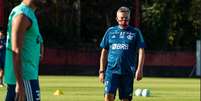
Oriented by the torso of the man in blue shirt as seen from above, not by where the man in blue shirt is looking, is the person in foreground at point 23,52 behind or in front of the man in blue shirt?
in front

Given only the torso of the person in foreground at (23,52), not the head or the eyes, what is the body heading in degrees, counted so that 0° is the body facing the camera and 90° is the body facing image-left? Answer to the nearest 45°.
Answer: approximately 270°

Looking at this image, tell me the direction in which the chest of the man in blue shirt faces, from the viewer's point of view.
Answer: toward the camera

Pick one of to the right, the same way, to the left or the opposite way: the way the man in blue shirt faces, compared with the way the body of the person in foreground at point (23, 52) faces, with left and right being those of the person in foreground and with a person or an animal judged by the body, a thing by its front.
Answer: to the right

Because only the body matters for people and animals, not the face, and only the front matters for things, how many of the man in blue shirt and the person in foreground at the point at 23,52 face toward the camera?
1
